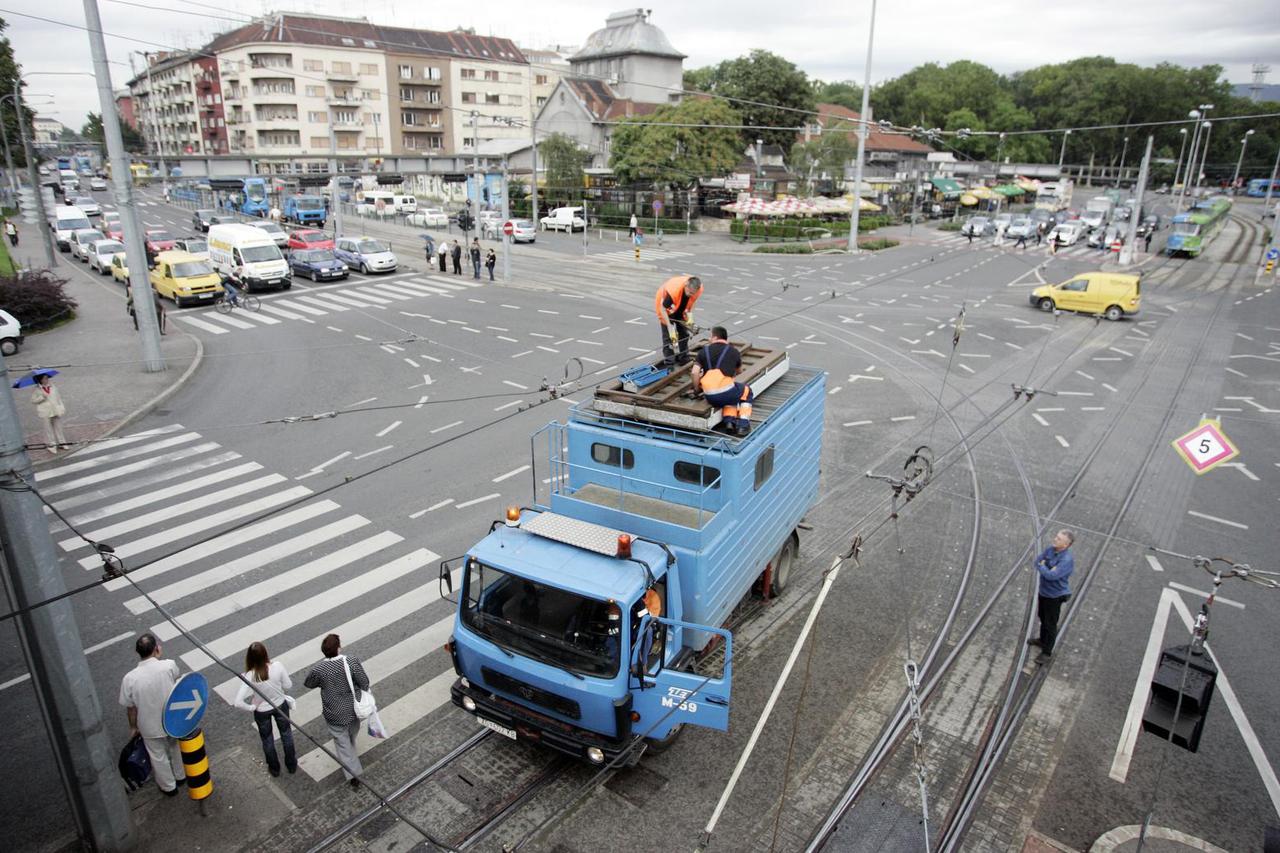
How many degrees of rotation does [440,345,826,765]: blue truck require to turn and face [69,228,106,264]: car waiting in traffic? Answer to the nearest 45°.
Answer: approximately 90° to its right

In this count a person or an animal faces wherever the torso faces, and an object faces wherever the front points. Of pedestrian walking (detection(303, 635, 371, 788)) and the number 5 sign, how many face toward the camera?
1

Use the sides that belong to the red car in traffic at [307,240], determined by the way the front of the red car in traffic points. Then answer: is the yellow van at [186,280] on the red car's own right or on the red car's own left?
on the red car's own right

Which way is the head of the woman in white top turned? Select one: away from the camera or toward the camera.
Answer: away from the camera

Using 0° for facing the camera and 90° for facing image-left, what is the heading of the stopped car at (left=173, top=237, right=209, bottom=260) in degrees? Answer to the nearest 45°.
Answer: approximately 315°

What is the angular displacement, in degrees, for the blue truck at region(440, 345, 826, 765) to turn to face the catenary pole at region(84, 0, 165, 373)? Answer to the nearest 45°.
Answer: approximately 90° to its right

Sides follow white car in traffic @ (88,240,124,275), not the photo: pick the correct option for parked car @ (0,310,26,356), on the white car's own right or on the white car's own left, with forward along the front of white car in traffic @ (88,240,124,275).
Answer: on the white car's own right

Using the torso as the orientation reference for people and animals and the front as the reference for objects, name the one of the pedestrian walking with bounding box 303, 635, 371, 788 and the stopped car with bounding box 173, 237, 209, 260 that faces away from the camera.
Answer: the pedestrian walking

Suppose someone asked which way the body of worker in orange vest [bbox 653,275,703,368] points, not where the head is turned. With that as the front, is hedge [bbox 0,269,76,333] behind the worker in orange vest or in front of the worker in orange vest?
behind
